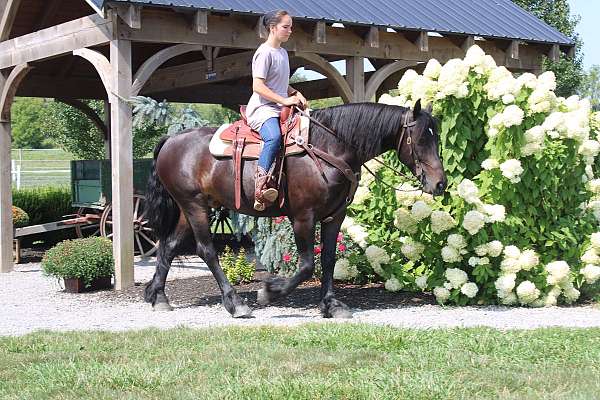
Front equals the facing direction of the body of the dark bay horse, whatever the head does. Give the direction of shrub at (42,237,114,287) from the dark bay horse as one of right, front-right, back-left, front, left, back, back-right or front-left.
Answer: back-left

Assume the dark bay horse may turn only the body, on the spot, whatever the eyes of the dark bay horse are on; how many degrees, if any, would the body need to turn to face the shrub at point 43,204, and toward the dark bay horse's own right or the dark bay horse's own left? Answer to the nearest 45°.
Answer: approximately 135° to the dark bay horse's own left

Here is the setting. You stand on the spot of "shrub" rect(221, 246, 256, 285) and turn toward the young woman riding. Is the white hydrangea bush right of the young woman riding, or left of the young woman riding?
left

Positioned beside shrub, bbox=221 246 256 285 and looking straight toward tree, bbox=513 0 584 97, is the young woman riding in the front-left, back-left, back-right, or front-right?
back-right

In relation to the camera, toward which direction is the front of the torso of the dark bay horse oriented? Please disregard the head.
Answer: to the viewer's right

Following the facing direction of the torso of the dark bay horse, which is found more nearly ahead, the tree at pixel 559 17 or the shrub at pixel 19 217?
the tree

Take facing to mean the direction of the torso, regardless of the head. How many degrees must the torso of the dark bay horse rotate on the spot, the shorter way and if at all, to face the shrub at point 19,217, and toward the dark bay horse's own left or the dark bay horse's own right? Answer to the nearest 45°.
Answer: approximately 135° to the dark bay horse's own left

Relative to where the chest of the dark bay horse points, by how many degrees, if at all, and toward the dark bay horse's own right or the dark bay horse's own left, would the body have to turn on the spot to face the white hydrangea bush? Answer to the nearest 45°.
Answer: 0° — it already faces it

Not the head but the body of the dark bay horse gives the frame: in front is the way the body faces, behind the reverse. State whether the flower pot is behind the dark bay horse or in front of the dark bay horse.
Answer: behind
